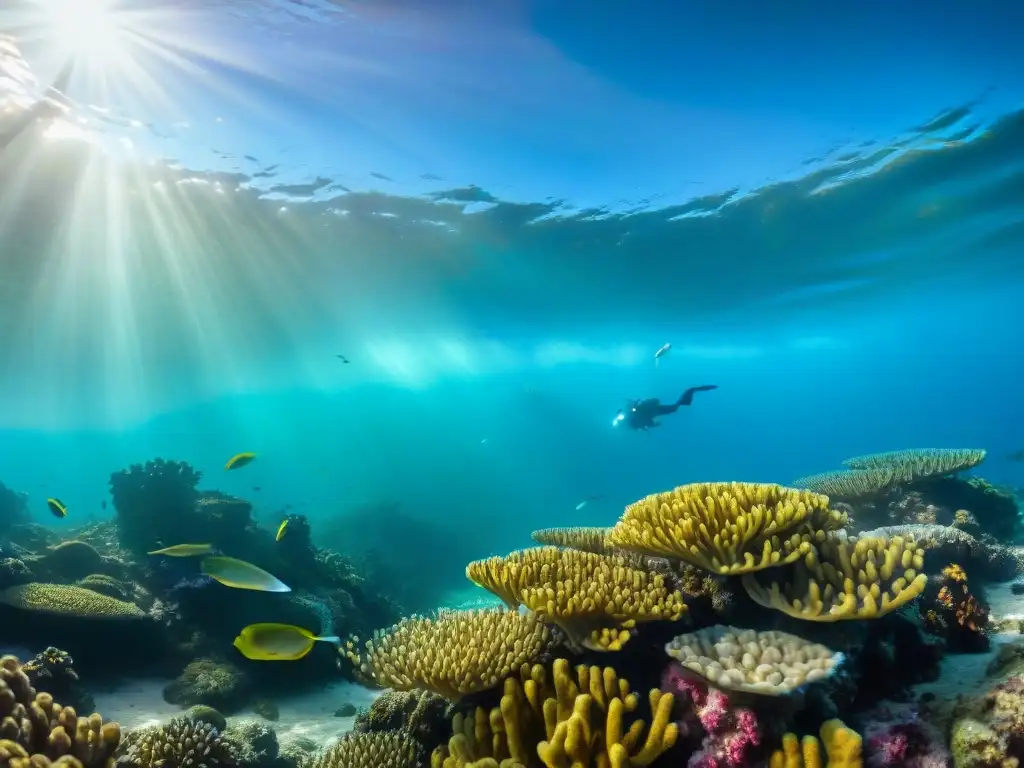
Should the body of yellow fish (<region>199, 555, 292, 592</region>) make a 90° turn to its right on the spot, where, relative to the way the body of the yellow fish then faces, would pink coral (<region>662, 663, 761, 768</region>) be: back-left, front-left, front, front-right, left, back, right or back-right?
back-right

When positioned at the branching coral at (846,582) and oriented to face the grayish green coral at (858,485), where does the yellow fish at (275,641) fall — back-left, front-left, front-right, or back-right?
back-left

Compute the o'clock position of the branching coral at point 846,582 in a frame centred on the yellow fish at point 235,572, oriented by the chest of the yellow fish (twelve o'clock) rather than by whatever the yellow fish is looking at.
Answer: The branching coral is roughly at 7 o'clock from the yellow fish.

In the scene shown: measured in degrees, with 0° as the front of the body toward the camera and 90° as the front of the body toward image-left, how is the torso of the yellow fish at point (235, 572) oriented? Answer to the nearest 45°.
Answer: approximately 90°

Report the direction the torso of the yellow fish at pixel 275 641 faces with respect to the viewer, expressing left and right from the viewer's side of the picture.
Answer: facing to the left of the viewer

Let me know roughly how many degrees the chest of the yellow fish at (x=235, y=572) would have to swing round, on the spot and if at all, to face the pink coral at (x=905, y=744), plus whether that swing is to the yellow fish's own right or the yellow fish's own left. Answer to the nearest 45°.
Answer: approximately 135° to the yellow fish's own left

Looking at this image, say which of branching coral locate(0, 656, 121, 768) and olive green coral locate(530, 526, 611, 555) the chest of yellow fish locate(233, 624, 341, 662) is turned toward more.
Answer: the branching coral

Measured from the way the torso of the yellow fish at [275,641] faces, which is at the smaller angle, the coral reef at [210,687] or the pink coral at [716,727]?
the coral reef

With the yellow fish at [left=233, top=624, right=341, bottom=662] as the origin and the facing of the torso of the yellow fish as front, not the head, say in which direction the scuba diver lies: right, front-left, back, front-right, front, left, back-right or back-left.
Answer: back-right

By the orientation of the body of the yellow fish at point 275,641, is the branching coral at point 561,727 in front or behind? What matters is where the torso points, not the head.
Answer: behind
